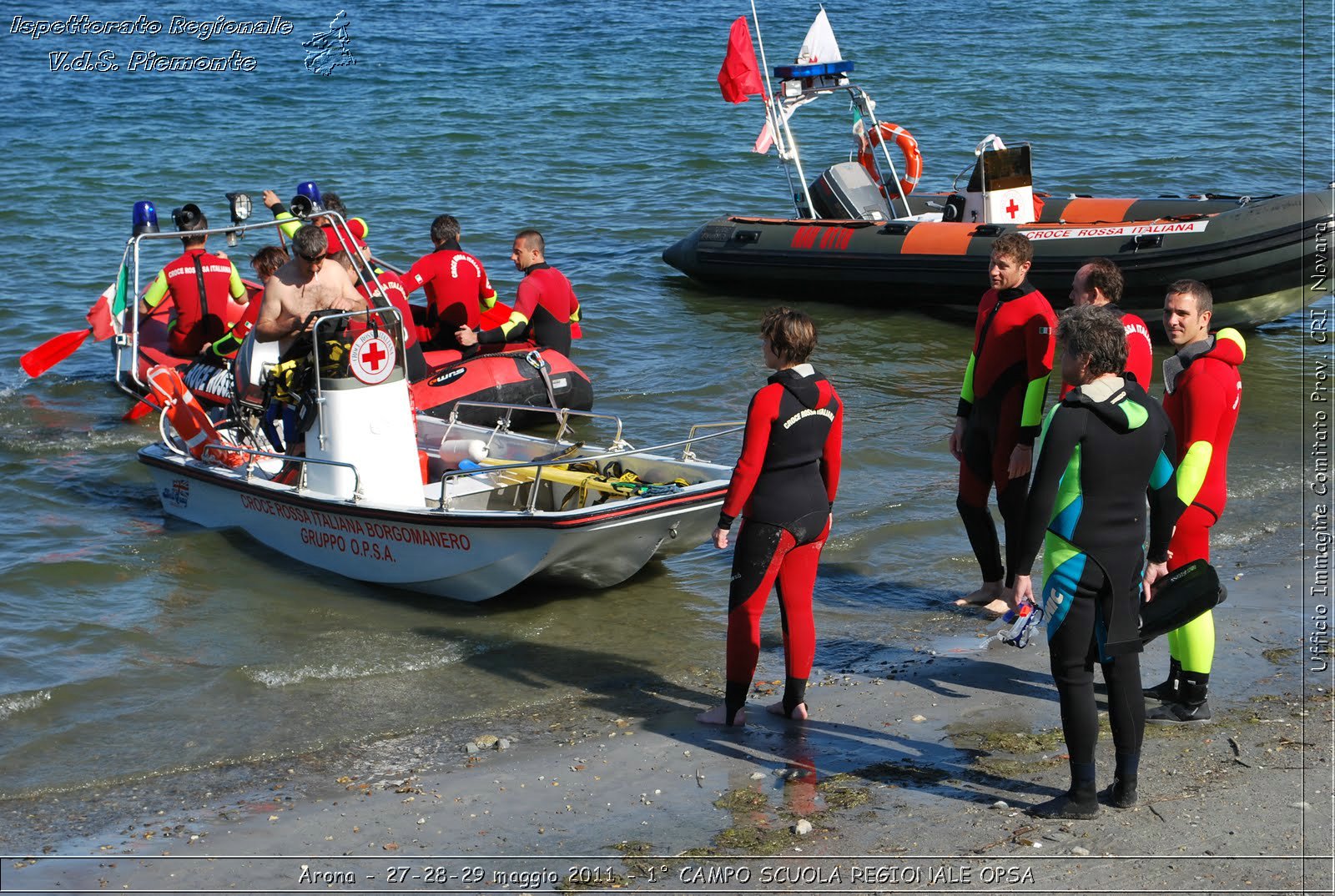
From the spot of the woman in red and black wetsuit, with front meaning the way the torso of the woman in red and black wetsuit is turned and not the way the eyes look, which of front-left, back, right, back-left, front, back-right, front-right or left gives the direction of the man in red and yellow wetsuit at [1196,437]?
back-right

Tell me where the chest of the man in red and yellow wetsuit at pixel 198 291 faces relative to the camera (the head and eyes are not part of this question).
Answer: away from the camera

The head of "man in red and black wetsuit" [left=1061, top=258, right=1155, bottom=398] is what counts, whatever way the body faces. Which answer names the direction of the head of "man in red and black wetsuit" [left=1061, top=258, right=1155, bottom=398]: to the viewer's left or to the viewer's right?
to the viewer's left

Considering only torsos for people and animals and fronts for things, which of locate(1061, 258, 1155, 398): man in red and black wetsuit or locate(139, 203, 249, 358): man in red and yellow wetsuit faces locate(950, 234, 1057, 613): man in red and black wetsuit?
locate(1061, 258, 1155, 398): man in red and black wetsuit

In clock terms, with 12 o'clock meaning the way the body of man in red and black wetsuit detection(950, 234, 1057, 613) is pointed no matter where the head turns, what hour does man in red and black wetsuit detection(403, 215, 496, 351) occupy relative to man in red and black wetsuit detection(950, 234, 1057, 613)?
man in red and black wetsuit detection(403, 215, 496, 351) is roughly at 3 o'clock from man in red and black wetsuit detection(950, 234, 1057, 613).

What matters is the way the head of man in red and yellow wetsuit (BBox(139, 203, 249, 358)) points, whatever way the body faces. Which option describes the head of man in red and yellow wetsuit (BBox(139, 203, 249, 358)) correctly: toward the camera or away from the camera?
away from the camera

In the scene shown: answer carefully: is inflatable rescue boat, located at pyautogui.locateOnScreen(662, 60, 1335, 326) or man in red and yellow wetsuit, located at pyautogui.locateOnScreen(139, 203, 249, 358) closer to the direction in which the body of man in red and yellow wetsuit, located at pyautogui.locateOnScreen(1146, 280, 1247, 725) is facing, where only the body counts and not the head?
the man in red and yellow wetsuit, located at pyautogui.locateOnScreen(139, 203, 249, 358)

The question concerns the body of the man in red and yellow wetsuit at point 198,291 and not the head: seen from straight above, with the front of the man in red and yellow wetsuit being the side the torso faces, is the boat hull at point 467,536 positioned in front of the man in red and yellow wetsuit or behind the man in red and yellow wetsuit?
behind

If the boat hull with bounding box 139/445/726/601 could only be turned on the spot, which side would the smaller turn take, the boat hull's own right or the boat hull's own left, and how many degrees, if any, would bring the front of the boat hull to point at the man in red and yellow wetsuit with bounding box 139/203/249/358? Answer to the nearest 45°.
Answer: approximately 180°

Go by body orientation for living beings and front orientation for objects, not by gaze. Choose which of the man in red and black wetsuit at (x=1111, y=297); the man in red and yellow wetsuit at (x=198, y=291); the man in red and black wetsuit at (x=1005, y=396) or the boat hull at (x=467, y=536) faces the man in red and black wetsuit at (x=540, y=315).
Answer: the man in red and black wetsuit at (x=1111, y=297)

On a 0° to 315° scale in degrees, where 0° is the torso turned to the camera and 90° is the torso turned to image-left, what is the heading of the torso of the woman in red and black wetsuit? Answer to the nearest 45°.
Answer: approximately 135°

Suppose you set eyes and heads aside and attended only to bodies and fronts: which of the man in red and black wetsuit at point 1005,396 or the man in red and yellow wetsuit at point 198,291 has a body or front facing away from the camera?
the man in red and yellow wetsuit at point 198,291

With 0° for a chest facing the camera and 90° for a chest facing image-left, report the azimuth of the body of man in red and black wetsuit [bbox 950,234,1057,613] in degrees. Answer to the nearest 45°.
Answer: approximately 45°

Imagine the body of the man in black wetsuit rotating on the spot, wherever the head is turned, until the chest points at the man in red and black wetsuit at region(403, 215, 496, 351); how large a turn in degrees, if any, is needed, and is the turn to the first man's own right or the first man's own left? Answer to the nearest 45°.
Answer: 0° — they already face them

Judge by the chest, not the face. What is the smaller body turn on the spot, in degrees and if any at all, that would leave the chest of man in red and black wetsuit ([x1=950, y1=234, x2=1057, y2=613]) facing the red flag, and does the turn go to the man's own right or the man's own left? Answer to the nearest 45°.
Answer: approximately 135° to the man's own right
